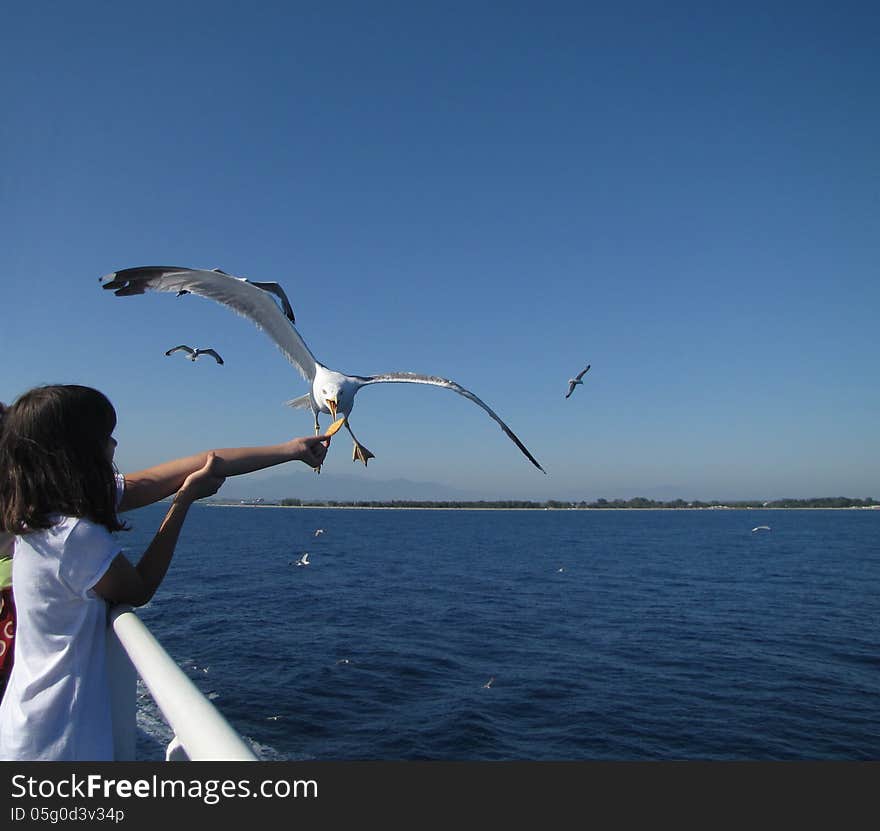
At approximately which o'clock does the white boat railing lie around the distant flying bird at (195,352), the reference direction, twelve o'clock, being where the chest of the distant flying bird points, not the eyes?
The white boat railing is roughly at 12 o'clock from the distant flying bird.

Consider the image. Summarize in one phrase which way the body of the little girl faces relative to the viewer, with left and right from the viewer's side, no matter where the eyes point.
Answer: facing away from the viewer and to the right of the viewer

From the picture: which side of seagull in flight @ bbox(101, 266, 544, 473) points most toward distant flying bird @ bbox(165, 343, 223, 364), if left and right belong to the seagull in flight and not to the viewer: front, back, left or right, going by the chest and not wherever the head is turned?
back

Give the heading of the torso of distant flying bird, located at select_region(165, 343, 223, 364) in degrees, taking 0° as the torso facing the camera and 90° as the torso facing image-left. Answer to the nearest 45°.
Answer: approximately 0°

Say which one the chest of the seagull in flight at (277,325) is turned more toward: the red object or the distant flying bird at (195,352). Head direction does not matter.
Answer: the red object

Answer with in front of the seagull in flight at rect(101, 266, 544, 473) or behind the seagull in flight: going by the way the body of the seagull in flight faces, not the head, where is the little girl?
in front

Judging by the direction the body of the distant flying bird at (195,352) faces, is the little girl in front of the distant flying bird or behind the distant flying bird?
in front

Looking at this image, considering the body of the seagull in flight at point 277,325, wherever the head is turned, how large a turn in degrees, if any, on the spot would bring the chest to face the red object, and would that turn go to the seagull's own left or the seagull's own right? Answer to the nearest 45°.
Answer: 0° — it already faces it

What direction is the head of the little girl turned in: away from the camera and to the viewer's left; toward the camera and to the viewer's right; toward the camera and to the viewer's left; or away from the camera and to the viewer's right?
away from the camera and to the viewer's right
